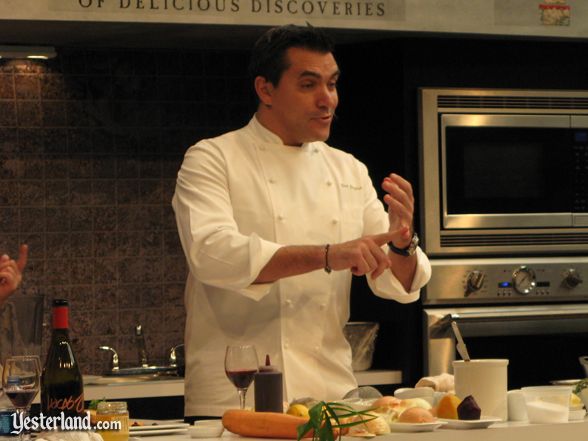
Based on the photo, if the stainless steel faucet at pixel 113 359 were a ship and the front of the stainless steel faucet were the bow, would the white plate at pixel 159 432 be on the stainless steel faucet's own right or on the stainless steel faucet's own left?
on the stainless steel faucet's own left

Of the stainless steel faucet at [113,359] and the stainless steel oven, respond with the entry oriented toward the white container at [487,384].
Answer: the stainless steel oven

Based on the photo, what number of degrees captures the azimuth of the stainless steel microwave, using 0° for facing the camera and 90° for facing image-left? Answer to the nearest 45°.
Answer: approximately 0°

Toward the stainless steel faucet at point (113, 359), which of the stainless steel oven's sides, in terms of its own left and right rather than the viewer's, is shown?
right

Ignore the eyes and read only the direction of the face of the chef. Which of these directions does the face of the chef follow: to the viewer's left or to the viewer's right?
to the viewer's right
